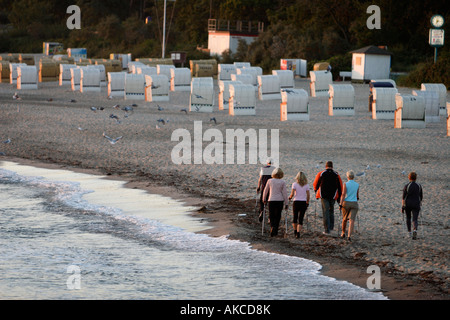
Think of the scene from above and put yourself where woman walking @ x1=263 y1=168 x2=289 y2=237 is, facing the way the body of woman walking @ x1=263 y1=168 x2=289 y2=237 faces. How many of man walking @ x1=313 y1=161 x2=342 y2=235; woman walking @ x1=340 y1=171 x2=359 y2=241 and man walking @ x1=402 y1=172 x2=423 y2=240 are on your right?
3

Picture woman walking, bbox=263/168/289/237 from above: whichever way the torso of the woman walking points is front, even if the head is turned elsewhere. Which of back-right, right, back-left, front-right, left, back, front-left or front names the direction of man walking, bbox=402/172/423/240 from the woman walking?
right

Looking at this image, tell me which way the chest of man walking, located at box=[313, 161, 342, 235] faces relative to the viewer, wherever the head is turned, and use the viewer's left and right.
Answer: facing away from the viewer

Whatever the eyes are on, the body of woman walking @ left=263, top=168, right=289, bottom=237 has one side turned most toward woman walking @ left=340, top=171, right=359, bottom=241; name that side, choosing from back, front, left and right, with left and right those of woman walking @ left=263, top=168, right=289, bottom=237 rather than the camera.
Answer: right

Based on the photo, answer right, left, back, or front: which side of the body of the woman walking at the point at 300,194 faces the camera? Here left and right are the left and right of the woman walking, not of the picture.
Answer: back

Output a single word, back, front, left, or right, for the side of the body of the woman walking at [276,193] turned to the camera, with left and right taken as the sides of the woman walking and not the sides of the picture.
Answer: back
